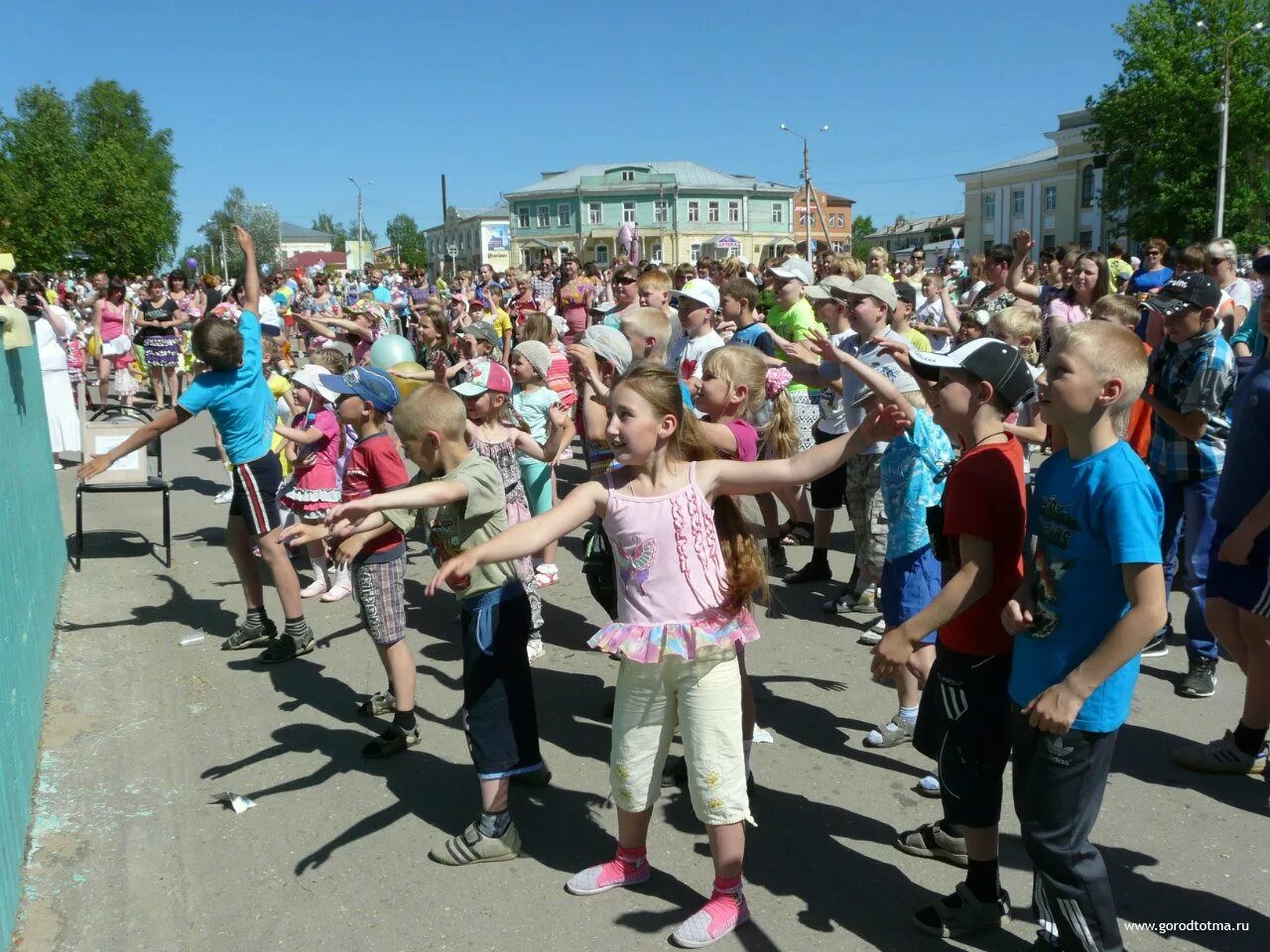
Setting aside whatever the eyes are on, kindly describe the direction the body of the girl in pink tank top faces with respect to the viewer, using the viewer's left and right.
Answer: facing the viewer and to the left of the viewer

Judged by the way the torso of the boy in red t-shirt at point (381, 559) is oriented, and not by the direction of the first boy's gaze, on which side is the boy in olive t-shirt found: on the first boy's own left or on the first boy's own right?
on the first boy's own left

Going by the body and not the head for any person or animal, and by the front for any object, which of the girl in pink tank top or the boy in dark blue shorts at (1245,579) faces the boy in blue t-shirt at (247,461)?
the boy in dark blue shorts

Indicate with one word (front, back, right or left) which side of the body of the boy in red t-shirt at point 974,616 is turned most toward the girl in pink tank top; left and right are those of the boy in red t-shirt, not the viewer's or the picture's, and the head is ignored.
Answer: front

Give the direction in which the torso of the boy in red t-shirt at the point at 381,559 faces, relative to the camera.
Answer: to the viewer's left

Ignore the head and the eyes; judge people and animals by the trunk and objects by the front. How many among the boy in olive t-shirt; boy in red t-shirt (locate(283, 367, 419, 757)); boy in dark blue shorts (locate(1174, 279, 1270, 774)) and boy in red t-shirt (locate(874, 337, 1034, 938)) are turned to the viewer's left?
4

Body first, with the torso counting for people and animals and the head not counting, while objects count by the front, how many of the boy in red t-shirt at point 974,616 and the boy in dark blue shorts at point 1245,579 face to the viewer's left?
2

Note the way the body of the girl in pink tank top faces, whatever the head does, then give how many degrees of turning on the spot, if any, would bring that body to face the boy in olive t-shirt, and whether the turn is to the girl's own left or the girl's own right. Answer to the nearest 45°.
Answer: approximately 90° to the girl's own right

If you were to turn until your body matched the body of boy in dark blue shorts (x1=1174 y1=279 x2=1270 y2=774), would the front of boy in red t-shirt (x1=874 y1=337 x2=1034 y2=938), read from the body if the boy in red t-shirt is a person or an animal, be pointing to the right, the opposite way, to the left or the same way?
the same way

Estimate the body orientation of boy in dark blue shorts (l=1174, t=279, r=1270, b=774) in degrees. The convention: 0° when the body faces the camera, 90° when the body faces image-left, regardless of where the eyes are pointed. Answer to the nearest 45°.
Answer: approximately 90°

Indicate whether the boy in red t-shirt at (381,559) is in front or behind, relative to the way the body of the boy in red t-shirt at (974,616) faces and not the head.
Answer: in front

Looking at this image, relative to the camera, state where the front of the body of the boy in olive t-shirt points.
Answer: to the viewer's left

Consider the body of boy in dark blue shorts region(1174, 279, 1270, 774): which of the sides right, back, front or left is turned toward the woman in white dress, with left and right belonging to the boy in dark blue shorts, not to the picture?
front

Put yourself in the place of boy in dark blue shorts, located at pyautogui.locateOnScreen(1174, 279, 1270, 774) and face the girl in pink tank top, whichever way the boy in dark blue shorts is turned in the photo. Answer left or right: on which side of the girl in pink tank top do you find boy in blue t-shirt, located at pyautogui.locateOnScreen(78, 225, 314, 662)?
right

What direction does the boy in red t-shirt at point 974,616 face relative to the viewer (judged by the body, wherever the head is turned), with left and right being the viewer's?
facing to the left of the viewer
